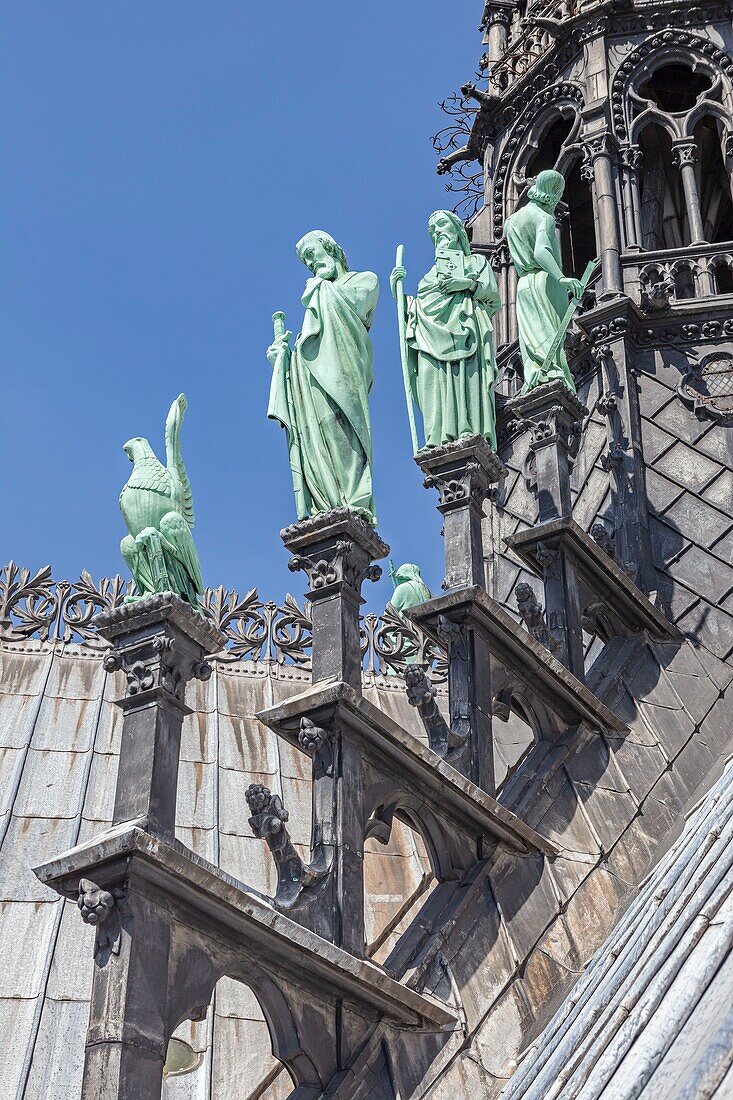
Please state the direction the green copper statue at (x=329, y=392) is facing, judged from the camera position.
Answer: facing the viewer and to the left of the viewer

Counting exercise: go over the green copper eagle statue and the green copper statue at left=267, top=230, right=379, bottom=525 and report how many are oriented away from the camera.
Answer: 0

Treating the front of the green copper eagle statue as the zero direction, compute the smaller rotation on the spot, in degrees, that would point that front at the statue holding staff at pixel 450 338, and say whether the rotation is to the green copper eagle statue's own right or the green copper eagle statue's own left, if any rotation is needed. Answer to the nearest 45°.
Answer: approximately 180°

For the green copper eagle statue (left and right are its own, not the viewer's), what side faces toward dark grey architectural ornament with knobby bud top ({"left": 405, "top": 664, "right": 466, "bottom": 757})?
back

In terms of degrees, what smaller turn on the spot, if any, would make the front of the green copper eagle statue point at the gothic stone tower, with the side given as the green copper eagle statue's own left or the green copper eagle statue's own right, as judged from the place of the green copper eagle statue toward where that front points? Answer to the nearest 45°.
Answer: approximately 180°
